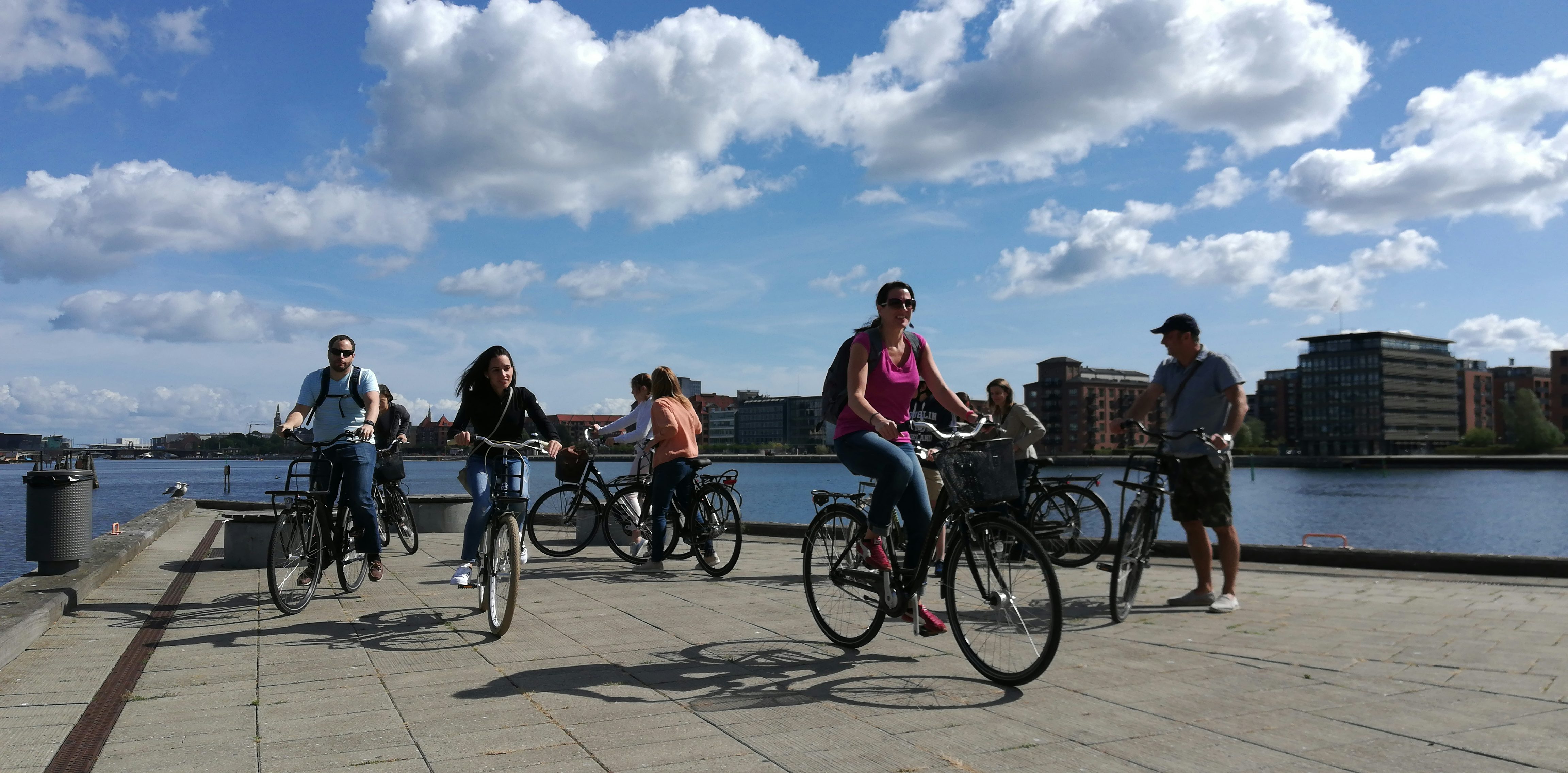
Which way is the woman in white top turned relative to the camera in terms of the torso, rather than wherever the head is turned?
to the viewer's left

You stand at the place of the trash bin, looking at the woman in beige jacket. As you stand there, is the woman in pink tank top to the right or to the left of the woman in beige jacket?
right

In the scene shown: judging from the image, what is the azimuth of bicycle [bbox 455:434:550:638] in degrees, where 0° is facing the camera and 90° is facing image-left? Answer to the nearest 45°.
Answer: approximately 0°

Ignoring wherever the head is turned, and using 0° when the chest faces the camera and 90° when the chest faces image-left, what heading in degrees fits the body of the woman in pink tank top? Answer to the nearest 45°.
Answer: approximately 315°

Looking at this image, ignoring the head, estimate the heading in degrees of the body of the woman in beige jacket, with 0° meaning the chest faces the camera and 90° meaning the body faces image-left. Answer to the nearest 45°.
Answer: approximately 45°

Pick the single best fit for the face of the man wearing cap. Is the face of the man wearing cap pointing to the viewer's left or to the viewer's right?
to the viewer's left
